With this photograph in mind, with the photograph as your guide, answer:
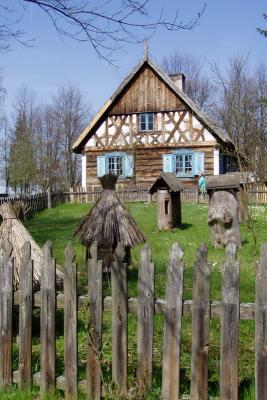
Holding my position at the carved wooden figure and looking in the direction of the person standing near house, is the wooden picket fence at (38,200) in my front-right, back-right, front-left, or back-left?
front-left

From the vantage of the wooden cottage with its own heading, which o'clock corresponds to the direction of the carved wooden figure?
The carved wooden figure is roughly at 12 o'clock from the wooden cottage.

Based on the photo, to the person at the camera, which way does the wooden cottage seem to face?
facing the viewer

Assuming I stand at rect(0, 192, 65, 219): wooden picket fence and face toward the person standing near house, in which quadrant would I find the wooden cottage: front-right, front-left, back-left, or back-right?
front-left

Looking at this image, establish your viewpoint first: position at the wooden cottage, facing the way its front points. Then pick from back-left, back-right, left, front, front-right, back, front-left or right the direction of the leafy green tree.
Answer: back-right

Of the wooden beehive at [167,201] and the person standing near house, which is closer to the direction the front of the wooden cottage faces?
the wooden beehive

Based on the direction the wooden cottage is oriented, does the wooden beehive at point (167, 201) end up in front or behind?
in front

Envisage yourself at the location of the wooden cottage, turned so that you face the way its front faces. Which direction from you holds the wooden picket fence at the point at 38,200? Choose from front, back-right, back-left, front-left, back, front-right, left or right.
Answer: front-right

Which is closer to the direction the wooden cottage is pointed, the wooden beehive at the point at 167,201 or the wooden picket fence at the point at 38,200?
the wooden beehive

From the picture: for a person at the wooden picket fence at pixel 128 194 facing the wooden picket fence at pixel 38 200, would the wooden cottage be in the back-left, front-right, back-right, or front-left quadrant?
back-right
